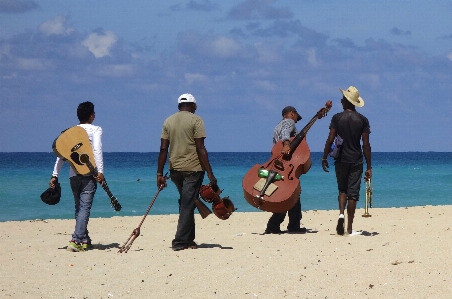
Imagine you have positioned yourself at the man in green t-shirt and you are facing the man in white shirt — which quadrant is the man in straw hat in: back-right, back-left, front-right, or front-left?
back-right

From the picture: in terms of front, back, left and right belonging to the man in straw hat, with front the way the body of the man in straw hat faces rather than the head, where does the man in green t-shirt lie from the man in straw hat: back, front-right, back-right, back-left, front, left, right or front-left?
back-left

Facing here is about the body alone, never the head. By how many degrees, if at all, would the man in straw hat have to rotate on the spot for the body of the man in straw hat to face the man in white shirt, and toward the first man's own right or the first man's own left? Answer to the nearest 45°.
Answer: approximately 90° to the first man's own left

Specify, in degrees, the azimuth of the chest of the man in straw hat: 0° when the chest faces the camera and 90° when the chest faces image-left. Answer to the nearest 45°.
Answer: approximately 180°

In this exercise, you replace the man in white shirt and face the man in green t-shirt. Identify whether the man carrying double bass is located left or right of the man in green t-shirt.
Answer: left

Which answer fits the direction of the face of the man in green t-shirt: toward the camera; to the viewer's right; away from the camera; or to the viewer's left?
away from the camera

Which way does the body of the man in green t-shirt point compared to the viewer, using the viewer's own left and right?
facing away from the viewer
